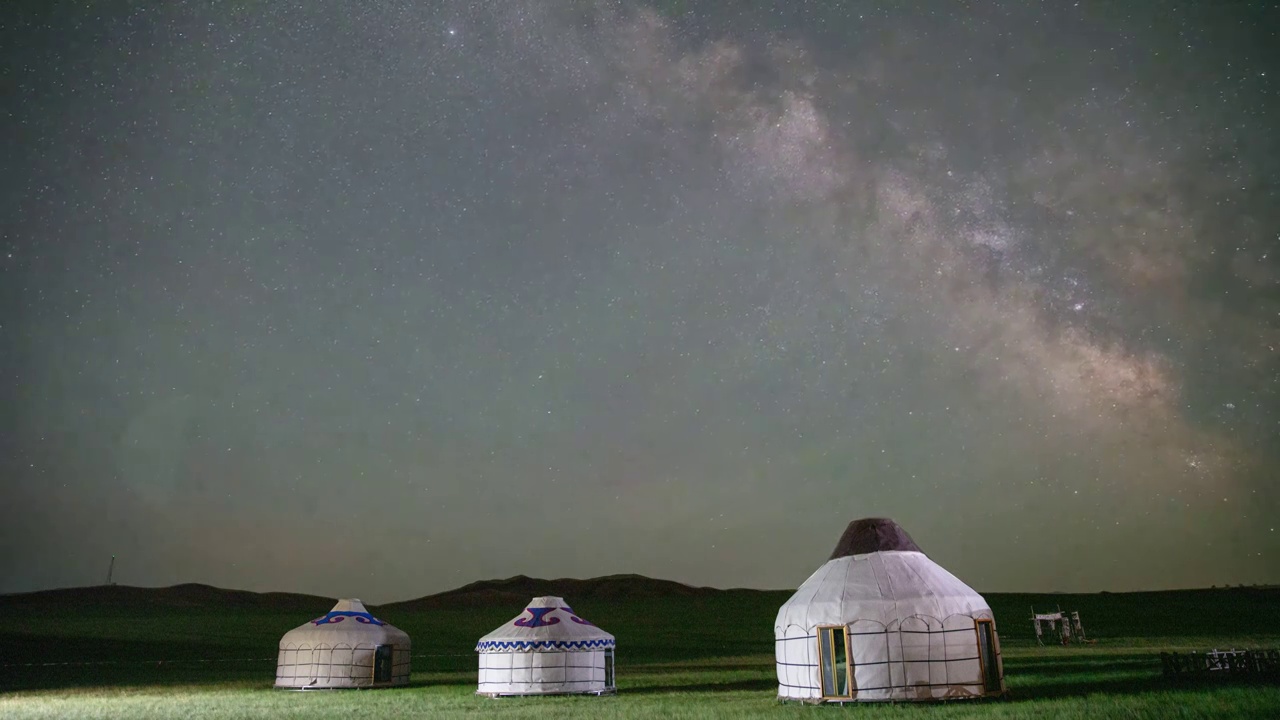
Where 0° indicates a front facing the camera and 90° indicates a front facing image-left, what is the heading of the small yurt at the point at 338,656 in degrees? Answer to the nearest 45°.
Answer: approximately 315°

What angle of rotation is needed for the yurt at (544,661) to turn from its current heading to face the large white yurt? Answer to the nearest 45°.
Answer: approximately 45° to its right

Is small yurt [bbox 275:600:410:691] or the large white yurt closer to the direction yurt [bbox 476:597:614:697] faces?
the large white yurt

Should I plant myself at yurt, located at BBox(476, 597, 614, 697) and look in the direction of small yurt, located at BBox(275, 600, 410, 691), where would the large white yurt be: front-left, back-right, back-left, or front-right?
back-left

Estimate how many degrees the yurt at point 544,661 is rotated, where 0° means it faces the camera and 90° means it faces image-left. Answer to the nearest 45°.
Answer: approximately 270°
